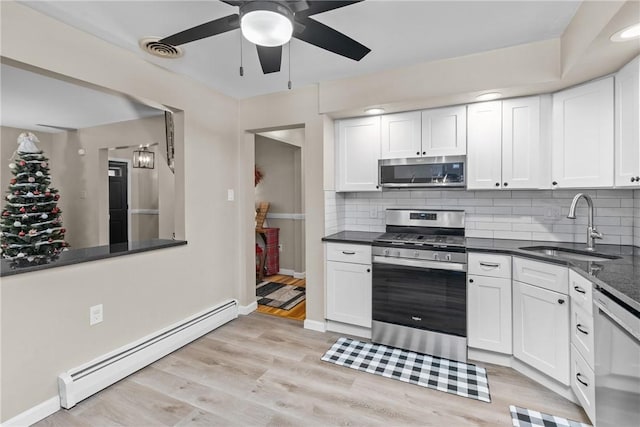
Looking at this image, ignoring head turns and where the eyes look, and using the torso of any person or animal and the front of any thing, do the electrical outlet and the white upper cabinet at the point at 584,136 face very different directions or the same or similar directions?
very different directions

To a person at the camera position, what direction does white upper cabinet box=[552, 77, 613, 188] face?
facing the viewer and to the left of the viewer

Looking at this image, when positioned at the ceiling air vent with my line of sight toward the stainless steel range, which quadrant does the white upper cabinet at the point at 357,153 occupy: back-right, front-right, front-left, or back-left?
front-left

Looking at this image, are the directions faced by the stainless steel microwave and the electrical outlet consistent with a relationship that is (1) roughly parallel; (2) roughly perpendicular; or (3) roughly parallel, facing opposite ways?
roughly perpendicular

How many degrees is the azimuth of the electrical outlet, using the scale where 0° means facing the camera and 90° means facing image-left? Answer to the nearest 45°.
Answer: approximately 315°

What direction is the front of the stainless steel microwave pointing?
toward the camera

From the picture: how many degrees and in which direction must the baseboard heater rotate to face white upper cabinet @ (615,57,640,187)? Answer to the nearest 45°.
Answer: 0° — it already faces it

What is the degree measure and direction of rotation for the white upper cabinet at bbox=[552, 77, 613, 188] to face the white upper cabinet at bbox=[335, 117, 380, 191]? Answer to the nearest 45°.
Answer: approximately 45° to its right

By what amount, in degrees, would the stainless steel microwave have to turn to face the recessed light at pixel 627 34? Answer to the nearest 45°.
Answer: approximately 45° to its left

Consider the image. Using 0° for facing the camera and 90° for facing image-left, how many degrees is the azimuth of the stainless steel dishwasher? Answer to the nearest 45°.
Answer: approximately 45°

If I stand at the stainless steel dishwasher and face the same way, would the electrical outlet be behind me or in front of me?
in front

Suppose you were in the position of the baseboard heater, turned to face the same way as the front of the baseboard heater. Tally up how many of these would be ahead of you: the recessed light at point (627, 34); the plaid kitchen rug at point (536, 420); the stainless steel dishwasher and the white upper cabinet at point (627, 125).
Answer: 4
